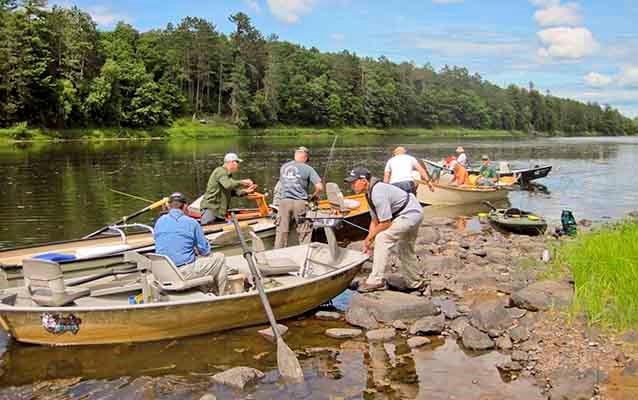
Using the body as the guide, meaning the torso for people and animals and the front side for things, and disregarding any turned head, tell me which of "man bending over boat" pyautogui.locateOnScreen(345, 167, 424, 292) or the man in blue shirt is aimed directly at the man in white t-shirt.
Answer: the man in blue shirt

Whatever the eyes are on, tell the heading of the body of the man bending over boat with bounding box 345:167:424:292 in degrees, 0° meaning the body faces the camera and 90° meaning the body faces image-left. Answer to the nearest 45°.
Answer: approximately 90°

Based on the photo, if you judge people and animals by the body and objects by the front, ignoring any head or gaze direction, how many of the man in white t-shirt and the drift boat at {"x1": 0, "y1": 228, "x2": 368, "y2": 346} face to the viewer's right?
1

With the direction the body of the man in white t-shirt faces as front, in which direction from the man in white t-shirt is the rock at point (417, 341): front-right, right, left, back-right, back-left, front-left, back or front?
back

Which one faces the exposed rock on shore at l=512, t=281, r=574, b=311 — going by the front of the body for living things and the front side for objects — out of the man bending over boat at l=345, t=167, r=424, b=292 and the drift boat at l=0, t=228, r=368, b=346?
the drift boat

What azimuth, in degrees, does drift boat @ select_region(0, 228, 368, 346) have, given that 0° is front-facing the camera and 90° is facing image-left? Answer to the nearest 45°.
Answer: approximately 270°

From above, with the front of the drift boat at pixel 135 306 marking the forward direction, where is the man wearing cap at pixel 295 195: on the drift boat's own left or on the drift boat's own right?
on the drift boat's own left

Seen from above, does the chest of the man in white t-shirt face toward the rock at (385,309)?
no

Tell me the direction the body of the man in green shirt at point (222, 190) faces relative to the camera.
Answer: to the viewer's right

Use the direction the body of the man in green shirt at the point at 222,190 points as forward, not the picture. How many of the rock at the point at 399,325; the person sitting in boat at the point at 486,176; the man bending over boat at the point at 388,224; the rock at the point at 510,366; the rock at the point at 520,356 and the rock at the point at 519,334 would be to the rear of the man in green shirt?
0

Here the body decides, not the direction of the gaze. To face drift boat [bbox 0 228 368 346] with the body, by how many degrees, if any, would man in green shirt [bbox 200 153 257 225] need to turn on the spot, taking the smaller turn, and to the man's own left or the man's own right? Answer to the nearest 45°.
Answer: approximately 90° to the man's own right

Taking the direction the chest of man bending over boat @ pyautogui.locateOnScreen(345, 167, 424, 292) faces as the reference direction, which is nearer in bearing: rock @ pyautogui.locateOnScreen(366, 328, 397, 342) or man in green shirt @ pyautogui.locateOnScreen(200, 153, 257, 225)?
the man in green shirt

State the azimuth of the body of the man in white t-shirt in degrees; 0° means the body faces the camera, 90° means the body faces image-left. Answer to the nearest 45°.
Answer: approximately 180°

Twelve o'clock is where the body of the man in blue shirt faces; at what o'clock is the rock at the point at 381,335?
The rock is roughly at 2 o'clock from the man in blue shirt.

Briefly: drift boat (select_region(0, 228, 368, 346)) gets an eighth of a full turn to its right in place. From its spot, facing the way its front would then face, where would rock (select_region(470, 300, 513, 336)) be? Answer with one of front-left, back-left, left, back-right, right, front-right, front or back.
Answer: front-left

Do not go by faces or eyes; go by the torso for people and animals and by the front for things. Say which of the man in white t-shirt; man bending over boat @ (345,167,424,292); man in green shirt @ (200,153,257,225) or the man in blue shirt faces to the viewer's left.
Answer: the man bending over boat

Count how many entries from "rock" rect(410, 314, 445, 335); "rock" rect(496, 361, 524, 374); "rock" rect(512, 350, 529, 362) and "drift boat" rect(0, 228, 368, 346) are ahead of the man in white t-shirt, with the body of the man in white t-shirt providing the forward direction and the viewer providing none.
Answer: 0

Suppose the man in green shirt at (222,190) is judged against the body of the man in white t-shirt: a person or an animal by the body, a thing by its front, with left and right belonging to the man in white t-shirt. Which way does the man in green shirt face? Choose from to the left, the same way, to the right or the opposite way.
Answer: to the right

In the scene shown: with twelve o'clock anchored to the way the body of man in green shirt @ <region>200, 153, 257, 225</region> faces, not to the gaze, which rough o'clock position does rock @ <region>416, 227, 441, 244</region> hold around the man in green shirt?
The rock is roughly at 11 o'clock from the man in green shirt.

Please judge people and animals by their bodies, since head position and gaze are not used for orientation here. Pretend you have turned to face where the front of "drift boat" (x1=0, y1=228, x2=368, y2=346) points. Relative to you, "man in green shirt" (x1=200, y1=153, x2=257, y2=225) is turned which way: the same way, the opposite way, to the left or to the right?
the same way

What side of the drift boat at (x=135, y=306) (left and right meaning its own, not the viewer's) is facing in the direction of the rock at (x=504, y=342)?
front

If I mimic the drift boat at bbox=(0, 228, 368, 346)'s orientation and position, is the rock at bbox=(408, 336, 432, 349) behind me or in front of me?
in front
